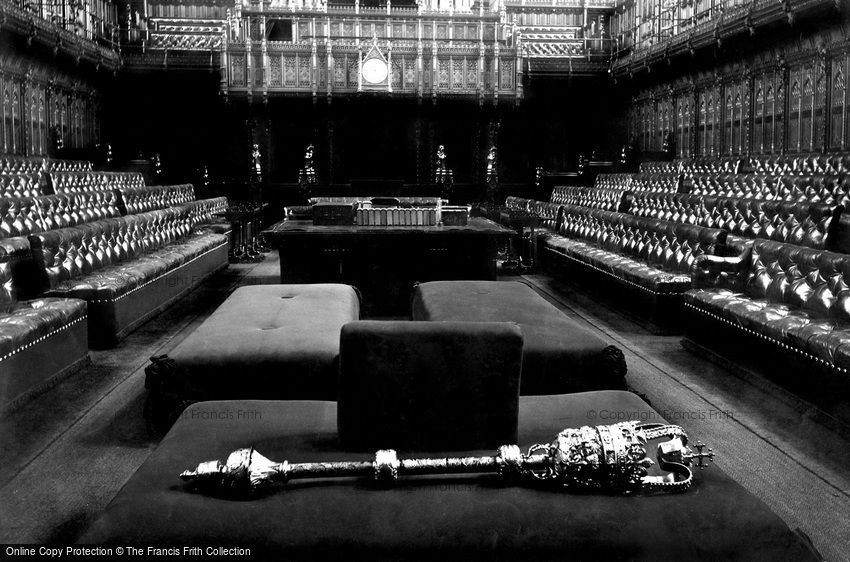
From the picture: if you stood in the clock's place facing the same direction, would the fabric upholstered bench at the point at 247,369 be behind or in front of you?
in front

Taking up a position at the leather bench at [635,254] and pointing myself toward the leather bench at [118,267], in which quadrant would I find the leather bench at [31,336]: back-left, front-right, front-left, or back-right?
front-left

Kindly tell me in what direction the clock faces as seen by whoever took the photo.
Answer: facing the viewer

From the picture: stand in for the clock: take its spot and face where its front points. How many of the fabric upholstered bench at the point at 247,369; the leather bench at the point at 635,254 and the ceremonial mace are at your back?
0

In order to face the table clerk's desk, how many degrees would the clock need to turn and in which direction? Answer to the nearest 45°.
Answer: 0° — it already faces it

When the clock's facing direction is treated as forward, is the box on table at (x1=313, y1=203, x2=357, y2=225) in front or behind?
in front

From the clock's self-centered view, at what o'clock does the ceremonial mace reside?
The ceremonial mace is roughly at 12 o'clock from the clock.

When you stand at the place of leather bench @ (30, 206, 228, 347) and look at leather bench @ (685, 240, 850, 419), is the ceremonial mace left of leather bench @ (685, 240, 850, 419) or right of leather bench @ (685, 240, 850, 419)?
right

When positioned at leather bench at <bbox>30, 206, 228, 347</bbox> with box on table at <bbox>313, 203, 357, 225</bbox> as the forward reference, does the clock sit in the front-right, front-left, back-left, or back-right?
front-left

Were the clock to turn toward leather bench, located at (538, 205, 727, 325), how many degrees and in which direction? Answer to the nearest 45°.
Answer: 0° — it already faces it

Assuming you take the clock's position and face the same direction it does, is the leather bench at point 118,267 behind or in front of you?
in front

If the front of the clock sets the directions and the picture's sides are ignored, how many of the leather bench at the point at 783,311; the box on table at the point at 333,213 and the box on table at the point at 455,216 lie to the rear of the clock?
0

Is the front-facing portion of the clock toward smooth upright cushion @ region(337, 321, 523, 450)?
yes

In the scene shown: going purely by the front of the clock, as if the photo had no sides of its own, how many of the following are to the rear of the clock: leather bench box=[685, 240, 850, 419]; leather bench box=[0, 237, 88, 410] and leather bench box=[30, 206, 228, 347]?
0

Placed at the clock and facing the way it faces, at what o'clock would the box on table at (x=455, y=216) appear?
The box on table is roughly at 12 o'clock from the clock.
